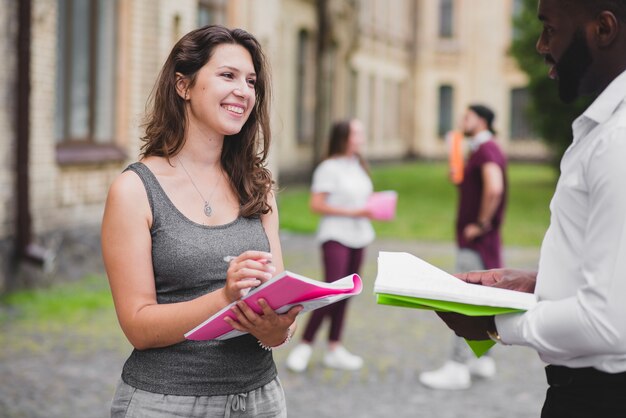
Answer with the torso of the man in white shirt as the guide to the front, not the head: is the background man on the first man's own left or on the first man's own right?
on the first man's own right

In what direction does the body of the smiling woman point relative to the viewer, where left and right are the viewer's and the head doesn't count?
facing the viewer and to the right of the viewer

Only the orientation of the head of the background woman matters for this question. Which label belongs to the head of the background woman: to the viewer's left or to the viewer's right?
to the viewer's right

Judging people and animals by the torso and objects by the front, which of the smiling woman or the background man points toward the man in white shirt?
the smiling woman

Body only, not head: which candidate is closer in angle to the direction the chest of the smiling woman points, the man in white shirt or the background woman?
the man in white shirt

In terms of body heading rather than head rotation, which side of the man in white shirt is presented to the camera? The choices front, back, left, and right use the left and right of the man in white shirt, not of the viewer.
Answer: left

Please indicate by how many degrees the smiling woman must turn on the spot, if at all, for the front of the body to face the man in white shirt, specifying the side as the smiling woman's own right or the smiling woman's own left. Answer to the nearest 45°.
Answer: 0° — they already face them

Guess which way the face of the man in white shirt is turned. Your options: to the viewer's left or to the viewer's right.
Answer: to the viewer's left

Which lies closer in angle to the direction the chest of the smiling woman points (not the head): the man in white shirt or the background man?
the man in white shirt
